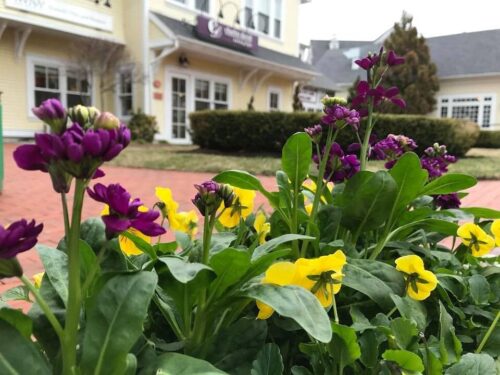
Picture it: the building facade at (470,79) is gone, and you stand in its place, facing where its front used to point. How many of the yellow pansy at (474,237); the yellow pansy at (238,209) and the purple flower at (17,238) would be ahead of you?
3

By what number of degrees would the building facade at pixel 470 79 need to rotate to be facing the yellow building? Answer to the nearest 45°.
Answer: approximately 45° to its right

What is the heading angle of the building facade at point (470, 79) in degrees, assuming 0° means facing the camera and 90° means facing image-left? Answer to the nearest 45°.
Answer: approximately 0°

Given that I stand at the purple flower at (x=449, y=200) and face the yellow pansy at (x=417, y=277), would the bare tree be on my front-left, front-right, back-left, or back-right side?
back-right

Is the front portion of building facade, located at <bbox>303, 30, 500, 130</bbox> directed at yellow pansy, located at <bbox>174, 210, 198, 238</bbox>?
yes

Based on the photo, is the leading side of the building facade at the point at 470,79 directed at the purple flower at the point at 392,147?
yes

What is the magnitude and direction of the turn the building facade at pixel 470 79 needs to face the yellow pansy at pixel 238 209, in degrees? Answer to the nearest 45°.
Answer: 0° — it already faces it

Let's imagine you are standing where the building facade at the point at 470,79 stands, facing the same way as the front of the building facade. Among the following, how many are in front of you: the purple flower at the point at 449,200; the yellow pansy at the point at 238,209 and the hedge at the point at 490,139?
3
